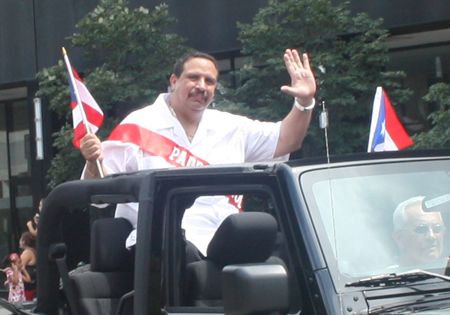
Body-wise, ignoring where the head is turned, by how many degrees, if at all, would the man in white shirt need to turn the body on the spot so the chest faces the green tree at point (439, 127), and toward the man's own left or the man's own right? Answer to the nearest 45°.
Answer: approximately 135° to the man's own left

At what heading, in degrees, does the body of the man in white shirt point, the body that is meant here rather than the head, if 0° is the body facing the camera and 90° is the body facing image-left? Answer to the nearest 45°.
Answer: approximately 0°

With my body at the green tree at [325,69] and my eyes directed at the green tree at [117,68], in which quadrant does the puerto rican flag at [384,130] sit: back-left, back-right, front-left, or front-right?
back-left

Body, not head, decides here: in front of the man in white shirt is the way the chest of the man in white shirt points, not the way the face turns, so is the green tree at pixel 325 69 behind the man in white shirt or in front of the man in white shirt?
behind

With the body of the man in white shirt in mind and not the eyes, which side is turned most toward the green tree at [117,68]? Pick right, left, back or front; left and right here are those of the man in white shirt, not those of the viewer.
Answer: back
